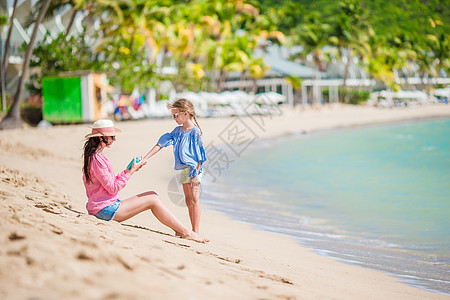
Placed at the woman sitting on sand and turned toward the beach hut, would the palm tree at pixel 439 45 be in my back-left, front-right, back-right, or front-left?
front-right

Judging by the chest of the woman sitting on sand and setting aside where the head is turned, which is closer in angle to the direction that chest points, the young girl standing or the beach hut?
the young girl standing

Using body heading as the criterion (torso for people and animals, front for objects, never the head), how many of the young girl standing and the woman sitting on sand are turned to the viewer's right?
1

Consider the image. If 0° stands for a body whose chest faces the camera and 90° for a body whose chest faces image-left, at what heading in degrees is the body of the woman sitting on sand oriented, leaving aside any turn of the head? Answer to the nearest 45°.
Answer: approximately 270°

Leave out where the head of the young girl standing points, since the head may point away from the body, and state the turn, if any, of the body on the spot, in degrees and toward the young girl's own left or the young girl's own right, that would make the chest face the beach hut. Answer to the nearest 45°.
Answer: approximately 135° to the young girl's own right

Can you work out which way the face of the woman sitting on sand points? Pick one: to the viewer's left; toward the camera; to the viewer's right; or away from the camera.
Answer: to the viewer's right

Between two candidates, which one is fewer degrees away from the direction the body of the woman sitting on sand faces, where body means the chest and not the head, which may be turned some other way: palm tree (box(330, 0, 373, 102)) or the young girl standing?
the young girl standing

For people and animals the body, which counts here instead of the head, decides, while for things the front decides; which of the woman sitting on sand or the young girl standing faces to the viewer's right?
the woman sitting on sand

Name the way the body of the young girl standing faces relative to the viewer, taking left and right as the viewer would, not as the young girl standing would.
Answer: facing the viewer and to the left of the viewer

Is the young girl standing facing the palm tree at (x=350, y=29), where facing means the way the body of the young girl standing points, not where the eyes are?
no

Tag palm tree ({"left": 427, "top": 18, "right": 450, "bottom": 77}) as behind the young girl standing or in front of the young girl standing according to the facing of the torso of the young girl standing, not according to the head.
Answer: behind

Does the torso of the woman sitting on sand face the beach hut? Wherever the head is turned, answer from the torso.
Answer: no

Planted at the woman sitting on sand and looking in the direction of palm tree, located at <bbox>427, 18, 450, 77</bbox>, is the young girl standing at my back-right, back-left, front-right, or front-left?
front-right

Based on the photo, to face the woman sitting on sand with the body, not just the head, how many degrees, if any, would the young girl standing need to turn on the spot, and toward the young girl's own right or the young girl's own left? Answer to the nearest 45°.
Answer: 0° — they already face them

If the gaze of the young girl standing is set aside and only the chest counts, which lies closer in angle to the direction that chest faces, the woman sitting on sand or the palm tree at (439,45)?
the woman sitting on sand

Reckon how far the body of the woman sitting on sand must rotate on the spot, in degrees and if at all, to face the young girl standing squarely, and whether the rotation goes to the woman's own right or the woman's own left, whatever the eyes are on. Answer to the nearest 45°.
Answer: approximately 45° to the woman's own left

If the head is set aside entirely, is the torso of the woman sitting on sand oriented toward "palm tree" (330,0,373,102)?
no
